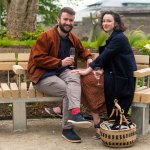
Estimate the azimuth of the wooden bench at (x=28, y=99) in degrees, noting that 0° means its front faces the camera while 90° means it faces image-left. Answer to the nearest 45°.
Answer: approximately 0°

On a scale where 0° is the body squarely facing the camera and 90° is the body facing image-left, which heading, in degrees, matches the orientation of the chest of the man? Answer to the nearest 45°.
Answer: approximately 315°

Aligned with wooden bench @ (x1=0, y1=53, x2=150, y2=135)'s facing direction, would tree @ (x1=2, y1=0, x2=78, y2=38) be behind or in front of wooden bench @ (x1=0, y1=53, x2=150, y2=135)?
behind
